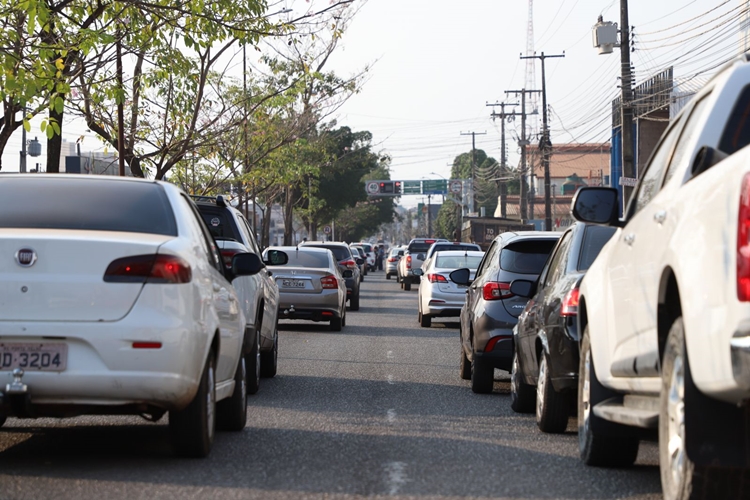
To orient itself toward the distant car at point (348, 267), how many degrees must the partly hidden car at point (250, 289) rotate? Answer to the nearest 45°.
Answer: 0° — it already faces it

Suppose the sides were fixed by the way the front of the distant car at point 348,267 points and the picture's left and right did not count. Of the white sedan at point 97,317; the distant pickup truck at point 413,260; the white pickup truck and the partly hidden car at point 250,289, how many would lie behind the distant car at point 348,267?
3

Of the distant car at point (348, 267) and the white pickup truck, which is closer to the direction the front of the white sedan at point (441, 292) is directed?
the distant car

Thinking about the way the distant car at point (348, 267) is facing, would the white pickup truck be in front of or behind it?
behind

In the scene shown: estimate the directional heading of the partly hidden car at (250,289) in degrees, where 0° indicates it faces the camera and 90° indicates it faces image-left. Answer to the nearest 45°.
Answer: approximately 180°

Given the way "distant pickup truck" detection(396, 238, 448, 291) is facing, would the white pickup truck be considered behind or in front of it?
behind

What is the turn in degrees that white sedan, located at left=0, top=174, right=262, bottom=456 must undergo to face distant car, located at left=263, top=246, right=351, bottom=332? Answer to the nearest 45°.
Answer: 0° — it already faces it

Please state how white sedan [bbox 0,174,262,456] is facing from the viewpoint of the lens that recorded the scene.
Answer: facing away from the viewer

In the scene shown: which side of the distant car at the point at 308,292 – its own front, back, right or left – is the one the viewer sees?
back

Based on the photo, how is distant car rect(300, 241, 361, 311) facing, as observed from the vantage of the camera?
facing away from the viewer

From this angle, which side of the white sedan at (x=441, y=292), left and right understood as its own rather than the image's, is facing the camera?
back

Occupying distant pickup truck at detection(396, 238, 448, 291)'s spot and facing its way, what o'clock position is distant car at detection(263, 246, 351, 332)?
distant car at detection(263, 246, 351, 332) is roughly at 6 o'clock from distant pickup truck at detection(396, 238, 448, 291).

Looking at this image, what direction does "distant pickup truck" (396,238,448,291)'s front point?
away from the camera

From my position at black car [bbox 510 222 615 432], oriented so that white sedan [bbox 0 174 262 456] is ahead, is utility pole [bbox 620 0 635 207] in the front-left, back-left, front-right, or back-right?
back-right
